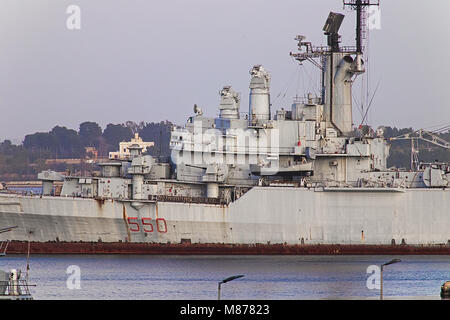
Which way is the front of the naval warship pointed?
to the viewer's left
